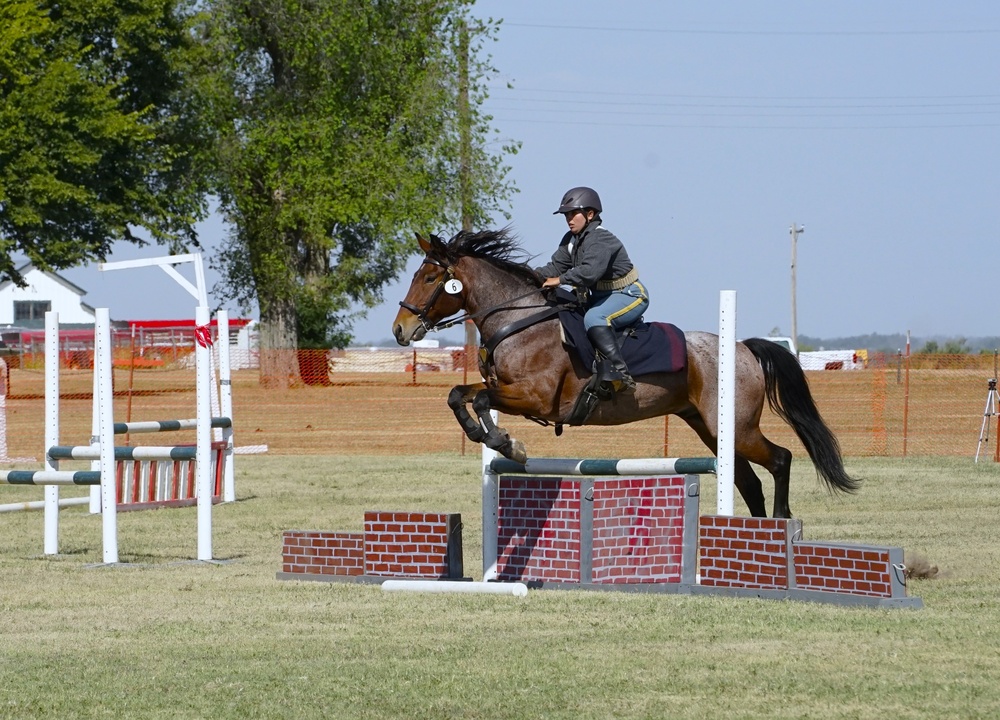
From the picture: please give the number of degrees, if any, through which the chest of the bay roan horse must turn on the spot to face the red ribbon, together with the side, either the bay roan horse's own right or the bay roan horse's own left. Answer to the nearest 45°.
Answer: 0° — it already faces it

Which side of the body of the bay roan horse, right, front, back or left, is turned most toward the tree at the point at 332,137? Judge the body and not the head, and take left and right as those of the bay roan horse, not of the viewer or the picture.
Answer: right

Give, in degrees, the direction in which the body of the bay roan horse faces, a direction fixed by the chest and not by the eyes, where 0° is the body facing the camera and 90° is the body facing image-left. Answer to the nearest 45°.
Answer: approximately 90°

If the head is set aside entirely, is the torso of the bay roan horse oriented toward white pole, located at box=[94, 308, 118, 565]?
yes

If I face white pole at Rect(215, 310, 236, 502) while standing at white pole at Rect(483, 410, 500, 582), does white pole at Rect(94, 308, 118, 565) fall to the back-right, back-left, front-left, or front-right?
front-left

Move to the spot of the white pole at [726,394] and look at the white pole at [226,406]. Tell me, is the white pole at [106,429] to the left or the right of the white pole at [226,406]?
left

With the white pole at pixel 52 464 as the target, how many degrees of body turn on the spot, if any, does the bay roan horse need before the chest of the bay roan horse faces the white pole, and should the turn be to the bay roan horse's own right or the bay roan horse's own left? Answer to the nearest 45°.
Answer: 0° — it already faces it

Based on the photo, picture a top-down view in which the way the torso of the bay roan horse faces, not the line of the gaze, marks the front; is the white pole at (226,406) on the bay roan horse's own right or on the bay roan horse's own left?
on the bay roan horse's own right

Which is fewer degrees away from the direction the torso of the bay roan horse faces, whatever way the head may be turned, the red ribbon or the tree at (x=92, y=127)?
the red ribbon

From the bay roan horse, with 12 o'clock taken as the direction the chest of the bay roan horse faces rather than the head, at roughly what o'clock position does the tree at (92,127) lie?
The tree is roughly at 2 o'clock from the bay roan horse.
